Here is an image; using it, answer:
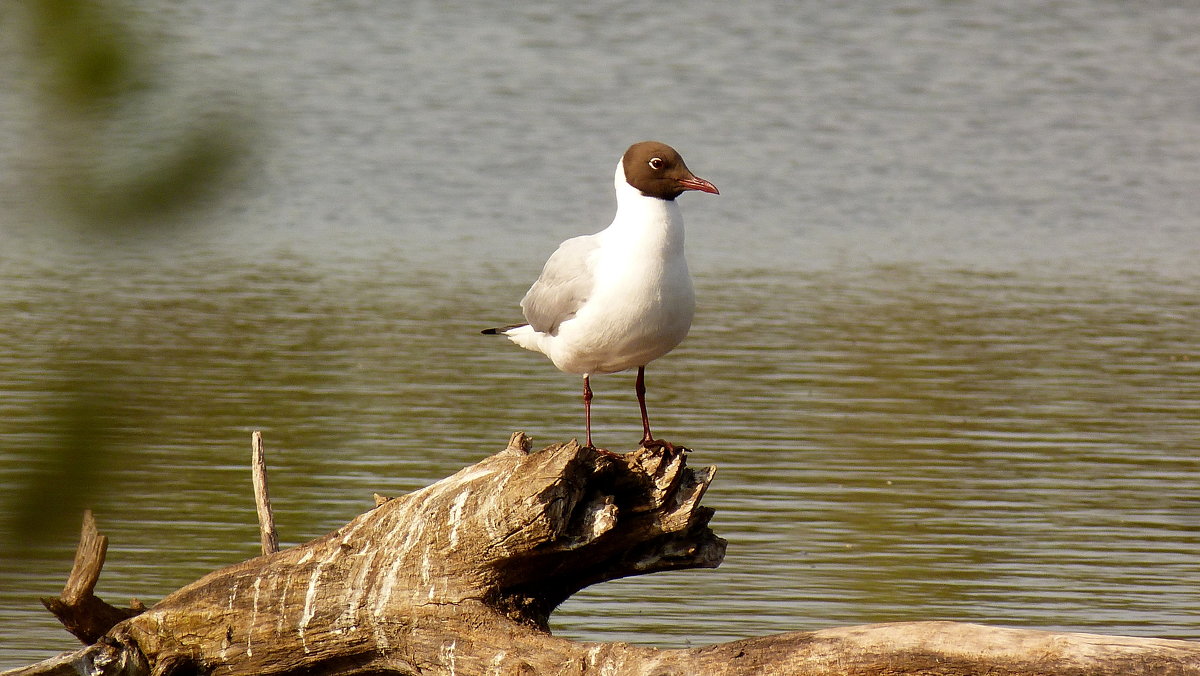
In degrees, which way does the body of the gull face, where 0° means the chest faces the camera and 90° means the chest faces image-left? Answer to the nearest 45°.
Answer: approximately 315°

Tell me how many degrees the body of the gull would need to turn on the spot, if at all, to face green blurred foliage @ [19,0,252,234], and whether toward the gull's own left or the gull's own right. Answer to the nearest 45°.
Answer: approximately 45° to the gull's own right
